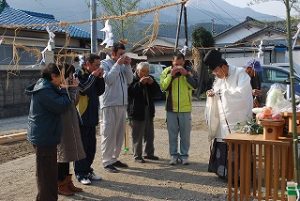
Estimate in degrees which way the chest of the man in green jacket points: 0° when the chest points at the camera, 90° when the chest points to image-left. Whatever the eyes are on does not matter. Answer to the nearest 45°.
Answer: approximately 0°

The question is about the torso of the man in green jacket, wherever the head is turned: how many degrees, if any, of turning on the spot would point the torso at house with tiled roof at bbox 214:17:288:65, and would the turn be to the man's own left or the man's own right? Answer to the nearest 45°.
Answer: approximately 180°

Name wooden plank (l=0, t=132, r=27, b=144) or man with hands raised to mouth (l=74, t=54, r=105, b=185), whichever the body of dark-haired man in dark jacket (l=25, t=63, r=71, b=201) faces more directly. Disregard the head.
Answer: the man with hands raised to mouth

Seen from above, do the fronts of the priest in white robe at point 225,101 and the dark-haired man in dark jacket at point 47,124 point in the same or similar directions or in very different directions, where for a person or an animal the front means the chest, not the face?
very different directions

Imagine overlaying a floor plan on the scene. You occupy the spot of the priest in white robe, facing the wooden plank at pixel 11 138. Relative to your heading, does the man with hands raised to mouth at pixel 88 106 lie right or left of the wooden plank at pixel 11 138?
left

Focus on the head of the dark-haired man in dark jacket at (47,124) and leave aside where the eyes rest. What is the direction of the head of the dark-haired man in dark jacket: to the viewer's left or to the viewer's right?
to the viewer's right

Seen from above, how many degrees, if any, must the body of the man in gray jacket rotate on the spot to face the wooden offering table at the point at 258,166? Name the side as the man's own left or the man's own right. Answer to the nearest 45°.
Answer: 0° — they already face it

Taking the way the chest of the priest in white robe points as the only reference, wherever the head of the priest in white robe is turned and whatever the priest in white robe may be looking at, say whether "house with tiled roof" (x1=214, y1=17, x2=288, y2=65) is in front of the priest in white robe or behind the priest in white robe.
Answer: behind

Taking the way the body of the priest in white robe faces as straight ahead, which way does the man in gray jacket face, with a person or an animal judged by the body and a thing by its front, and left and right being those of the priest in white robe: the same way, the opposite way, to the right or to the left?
to the left
